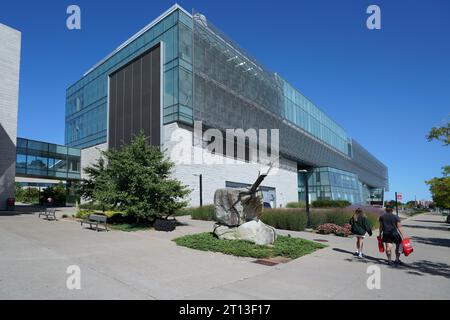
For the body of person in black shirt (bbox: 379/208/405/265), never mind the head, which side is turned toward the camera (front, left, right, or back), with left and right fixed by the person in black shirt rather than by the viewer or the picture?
back

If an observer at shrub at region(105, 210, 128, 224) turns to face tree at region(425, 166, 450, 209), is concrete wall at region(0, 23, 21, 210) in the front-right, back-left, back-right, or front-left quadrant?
back-left

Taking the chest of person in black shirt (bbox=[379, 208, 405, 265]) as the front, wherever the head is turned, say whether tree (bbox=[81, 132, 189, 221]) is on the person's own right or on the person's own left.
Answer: on the person's own left

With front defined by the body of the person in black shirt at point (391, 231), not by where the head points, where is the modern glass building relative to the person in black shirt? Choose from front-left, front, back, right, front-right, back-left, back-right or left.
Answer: front-left

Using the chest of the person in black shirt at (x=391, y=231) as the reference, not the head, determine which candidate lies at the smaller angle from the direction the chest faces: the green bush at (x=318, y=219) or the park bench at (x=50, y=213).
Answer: the green bush
